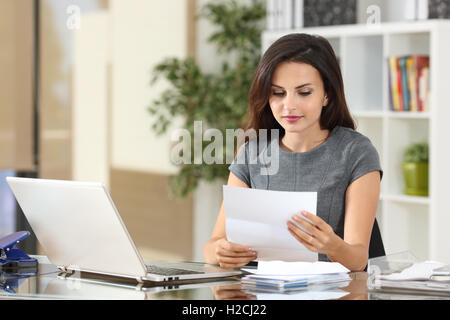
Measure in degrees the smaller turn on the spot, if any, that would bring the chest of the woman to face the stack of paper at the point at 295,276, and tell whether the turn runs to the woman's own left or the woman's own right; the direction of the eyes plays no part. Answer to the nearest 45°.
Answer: approximately 45° to the woman's own left

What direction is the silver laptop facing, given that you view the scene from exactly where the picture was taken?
facing away from the viewer and to the right of the viewer

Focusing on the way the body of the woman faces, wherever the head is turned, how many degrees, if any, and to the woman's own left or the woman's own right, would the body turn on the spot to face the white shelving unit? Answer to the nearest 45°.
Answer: approximately 135° to the woman's own right

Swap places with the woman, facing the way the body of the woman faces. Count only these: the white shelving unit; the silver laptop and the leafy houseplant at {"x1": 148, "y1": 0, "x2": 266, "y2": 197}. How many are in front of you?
1

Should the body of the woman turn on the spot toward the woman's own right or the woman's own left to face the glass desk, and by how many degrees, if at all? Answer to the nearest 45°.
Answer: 0° — they already face it

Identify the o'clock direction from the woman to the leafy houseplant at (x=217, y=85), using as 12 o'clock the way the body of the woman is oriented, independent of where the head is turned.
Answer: The leafy houseplant is roughly at 4 o'clock from the woman.

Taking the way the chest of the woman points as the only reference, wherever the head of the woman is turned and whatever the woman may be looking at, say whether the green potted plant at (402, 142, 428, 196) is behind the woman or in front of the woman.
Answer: behind

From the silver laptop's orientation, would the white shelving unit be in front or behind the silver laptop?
in front
